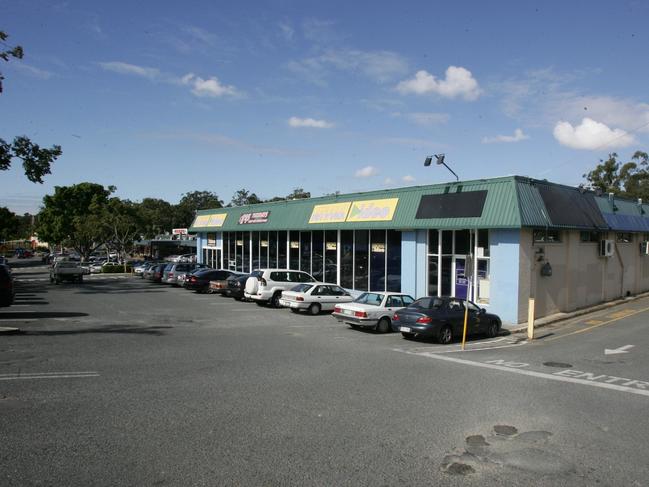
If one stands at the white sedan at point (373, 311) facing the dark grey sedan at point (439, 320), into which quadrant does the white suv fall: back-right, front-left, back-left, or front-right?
back-left

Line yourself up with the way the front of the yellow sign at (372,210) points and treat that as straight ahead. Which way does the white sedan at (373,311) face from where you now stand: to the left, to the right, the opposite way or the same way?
the opposite way

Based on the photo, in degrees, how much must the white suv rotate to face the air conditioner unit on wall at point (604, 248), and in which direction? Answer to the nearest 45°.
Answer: approximately 45° to its right

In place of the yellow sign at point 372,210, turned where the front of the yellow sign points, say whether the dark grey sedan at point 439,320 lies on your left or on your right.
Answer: on your left

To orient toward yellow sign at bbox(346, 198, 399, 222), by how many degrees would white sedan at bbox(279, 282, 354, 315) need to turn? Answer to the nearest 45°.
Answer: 0° — it already faces it

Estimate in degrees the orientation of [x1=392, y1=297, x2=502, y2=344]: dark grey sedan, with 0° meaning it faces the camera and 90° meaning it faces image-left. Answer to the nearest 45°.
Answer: approximately 225°

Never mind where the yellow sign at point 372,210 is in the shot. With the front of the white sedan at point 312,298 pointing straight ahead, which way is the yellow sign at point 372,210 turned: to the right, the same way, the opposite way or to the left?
the opposite way

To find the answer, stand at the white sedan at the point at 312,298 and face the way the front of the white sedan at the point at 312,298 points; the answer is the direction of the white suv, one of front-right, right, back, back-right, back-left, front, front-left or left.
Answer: left

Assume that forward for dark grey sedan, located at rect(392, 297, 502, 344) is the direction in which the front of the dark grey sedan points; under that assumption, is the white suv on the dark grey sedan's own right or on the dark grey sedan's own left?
on the dark grey sedan's own left

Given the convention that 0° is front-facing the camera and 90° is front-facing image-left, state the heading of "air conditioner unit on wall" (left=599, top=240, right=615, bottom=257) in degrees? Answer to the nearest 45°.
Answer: approximately 315°

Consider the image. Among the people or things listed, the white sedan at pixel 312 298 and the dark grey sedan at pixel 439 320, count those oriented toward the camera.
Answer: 0

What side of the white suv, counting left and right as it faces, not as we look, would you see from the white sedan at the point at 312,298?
right

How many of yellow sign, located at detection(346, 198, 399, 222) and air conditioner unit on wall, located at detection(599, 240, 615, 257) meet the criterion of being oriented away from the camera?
0

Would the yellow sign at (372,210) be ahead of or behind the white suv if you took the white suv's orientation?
ahead

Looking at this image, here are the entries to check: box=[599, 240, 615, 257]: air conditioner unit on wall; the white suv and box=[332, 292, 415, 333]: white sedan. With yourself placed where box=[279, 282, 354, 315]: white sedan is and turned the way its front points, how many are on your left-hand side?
1
